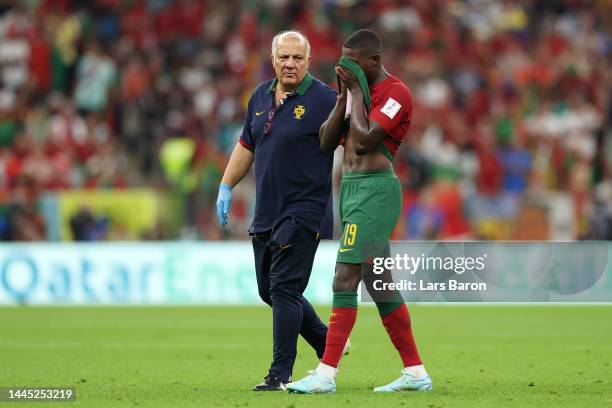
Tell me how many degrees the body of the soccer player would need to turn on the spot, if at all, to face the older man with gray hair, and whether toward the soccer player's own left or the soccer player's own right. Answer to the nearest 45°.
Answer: approximately 90° to the soccer player's own right

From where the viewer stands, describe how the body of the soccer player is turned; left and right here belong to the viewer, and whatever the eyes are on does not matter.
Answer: facing the viewer and to the left of the viewer

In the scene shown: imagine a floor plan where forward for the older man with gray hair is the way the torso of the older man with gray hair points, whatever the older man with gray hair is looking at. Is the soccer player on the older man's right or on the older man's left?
on the older man's left

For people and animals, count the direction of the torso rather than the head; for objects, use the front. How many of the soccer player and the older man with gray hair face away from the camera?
0

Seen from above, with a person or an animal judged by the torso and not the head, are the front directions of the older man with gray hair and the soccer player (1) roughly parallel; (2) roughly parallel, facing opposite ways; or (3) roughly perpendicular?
roughly parallel

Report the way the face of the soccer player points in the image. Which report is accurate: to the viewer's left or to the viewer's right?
to the viewer's left
